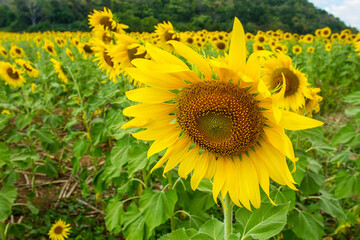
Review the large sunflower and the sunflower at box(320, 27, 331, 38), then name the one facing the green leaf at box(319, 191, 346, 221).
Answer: the sunflower

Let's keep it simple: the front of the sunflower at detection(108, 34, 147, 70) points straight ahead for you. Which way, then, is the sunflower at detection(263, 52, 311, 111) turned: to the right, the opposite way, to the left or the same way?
to the right

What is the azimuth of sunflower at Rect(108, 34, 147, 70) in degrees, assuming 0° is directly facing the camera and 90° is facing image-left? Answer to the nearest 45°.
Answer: approximately 315°

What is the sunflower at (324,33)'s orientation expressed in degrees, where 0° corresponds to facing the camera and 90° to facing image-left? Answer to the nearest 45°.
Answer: approximately 0°

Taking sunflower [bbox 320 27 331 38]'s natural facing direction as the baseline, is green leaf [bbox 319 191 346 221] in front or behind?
in front

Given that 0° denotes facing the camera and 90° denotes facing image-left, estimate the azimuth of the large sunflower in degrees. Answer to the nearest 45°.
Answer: approximately 0°
